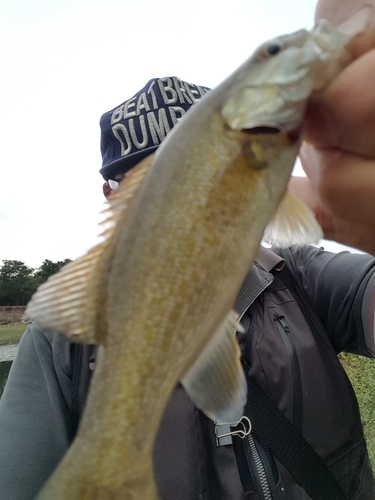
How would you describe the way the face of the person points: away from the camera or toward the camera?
toward the camera

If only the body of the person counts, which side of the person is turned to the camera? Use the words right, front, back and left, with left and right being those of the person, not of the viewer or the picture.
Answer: front

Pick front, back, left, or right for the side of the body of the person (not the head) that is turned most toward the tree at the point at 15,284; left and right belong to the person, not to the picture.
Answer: back
